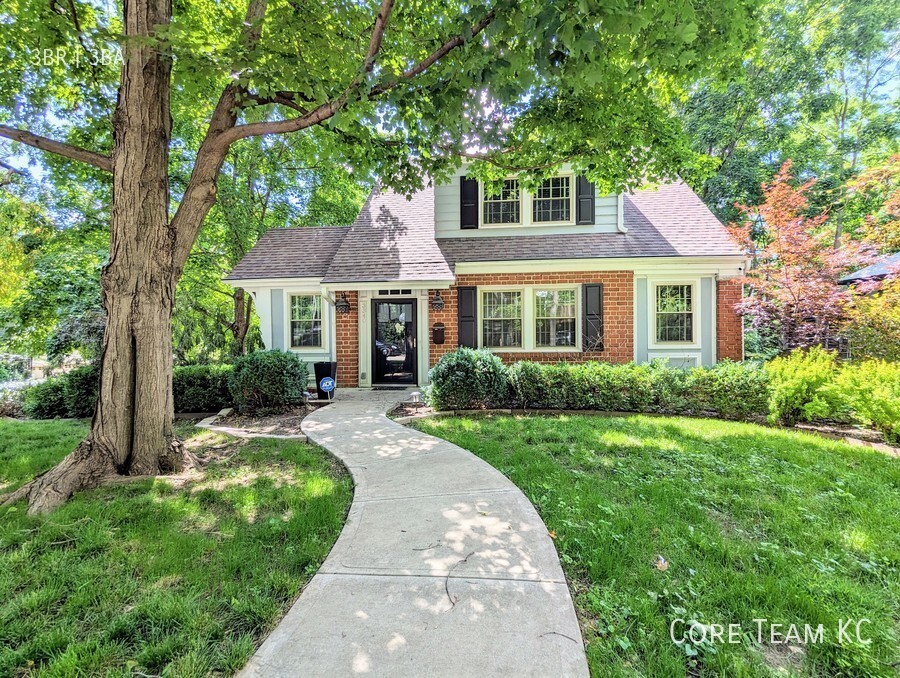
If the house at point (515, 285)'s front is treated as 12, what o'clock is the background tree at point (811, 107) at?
The background tree is roughly at 8 o'clock from the house.

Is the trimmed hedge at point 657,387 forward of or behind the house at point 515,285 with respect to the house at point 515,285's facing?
forward

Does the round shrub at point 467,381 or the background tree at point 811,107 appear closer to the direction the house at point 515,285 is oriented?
the round shrub

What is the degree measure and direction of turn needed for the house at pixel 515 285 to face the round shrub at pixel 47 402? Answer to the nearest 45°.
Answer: approximately 90° to its right

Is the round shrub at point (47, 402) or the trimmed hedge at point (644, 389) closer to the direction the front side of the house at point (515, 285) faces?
the trimmed hedge

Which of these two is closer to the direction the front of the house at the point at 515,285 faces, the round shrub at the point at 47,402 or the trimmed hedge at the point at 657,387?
the trimmed hedge

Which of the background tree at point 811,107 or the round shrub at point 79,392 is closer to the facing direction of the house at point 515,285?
the round shrub

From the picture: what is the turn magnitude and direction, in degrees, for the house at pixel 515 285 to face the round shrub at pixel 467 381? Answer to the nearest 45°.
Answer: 0° — it already faces it

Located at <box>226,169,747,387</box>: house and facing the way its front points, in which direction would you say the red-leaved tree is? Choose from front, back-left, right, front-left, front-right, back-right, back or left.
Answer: left

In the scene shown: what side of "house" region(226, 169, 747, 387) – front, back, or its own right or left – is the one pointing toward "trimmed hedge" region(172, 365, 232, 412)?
right

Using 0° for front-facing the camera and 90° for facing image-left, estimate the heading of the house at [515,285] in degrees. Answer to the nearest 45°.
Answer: approximately 0°

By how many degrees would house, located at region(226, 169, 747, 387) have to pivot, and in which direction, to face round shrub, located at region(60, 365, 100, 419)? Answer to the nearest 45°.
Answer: approximately 90° to its right

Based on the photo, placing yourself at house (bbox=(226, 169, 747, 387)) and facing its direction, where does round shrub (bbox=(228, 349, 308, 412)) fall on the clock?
The round shrub is roughly at 2 o'clock from the house.

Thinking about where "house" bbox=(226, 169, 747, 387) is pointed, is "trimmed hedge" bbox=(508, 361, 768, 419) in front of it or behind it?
in front
